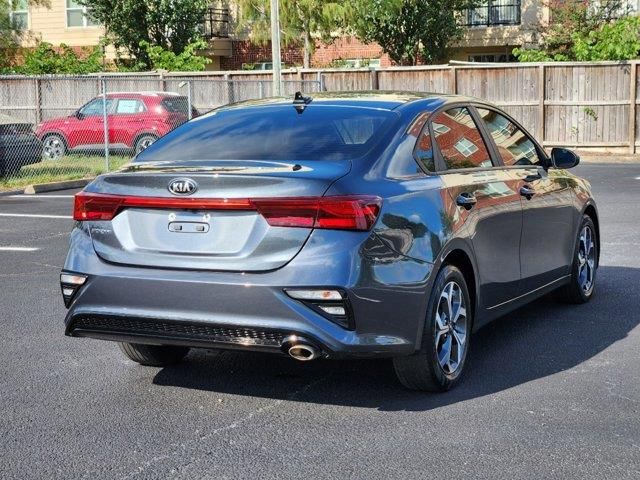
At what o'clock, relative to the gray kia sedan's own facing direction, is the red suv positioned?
The red suv is roughly at 10 o'clock from the gray kia sedan.

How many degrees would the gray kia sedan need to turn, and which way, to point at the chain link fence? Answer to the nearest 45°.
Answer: approximately 45° to its left

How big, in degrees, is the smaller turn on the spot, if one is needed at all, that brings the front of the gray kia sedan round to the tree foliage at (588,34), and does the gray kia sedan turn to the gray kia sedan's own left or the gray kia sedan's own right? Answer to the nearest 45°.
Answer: approximately 45° to the gray kia sedan's own left

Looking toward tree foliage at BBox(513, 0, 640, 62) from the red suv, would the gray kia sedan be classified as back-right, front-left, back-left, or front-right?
back-right

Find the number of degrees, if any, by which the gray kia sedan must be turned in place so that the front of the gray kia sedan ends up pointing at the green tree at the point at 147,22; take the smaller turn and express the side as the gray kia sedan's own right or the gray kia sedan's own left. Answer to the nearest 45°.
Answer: approximately 45° to the gray kia sedan's own left

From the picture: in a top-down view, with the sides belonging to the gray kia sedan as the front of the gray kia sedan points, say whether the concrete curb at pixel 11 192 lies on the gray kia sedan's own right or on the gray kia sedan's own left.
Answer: on the gray kia sedan's own left

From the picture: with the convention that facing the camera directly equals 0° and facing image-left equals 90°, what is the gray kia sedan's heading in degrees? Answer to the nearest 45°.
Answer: approximately 225°
